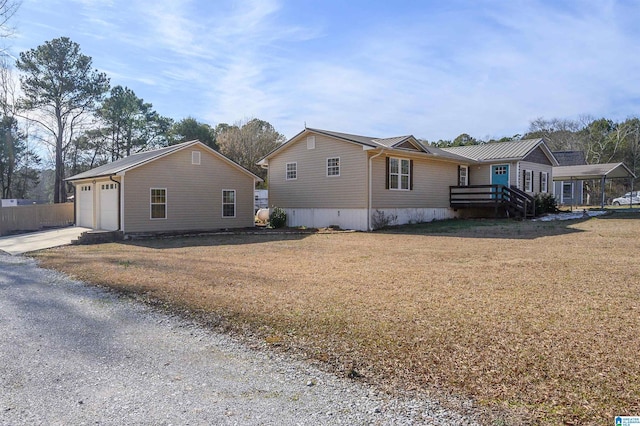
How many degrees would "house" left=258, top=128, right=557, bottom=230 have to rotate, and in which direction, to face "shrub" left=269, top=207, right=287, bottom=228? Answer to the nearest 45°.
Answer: approximately 135° to its right

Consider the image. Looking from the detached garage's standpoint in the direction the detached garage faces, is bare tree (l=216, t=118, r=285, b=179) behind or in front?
behind

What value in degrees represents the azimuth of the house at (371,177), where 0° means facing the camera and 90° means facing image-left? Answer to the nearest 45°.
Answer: approximately 315°

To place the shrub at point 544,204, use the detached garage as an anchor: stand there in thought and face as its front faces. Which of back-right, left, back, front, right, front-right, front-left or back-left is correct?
back-left

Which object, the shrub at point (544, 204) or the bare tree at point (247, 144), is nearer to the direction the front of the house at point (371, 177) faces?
the shrub

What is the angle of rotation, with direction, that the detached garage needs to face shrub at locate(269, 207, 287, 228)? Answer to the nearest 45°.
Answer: approximately 135° to its left

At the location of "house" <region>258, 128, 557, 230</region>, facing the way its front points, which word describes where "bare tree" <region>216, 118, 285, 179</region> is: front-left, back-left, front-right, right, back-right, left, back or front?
back

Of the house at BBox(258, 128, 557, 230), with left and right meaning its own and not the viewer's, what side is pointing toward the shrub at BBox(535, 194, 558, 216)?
left

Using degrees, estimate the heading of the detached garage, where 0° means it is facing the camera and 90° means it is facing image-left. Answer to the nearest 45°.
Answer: approximately 45°
